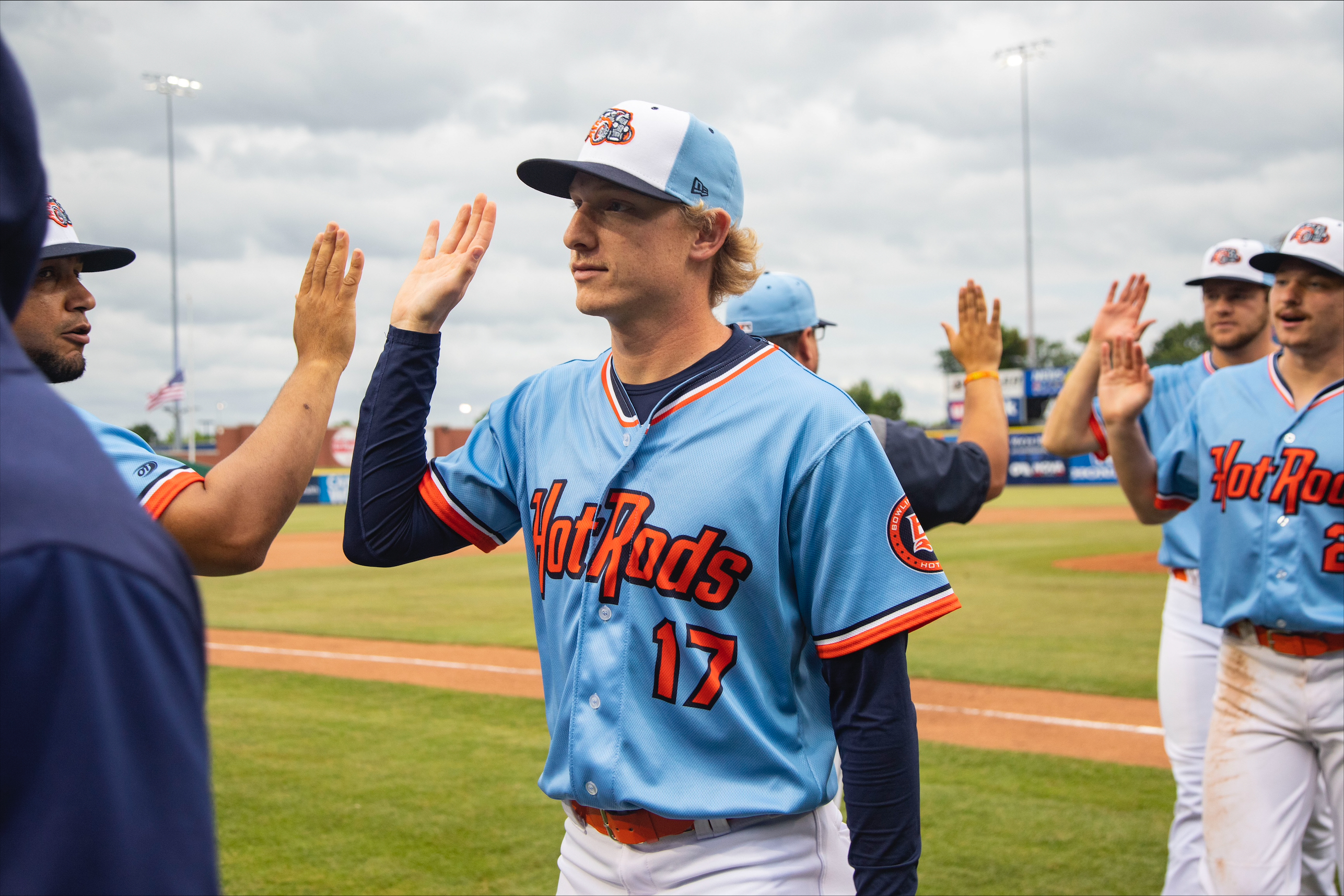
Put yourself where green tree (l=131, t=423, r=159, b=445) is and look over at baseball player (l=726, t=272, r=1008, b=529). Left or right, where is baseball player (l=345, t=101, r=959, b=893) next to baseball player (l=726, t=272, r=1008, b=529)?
right

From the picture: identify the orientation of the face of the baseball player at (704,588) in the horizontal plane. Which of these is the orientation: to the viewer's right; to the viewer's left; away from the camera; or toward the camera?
to the viewer's left

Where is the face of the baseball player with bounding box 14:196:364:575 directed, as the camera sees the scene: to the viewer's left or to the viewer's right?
to the viewer's right

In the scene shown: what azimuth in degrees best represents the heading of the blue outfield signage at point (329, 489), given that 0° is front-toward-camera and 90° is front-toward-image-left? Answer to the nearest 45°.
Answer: approximately 0°

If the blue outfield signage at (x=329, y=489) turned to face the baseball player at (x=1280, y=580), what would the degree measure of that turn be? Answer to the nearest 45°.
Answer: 0° — it already faces them

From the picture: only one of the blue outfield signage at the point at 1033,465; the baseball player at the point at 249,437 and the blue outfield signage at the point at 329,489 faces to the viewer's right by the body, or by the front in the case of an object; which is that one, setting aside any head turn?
the baseball player

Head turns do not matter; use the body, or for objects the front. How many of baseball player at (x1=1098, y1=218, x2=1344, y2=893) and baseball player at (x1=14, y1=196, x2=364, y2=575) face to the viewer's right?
1

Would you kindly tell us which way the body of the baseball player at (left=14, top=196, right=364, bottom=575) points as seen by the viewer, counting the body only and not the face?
to the viewer's right

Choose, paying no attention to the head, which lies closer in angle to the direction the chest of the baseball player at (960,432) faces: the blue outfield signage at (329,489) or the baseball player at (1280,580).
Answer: the baseball player

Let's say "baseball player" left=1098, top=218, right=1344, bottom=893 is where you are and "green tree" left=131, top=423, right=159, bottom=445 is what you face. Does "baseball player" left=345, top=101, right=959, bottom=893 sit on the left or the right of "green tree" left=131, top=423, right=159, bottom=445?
left
